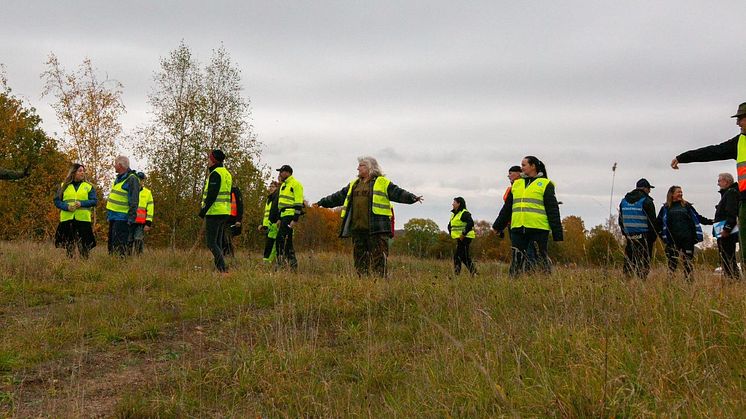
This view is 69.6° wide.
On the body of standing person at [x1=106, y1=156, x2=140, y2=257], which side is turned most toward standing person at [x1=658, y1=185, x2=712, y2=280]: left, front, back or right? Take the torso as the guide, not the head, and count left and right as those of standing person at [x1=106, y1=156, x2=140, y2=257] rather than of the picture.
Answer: left

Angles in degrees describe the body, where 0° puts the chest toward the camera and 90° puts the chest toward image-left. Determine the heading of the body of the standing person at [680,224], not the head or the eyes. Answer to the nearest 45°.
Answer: approximately 0°

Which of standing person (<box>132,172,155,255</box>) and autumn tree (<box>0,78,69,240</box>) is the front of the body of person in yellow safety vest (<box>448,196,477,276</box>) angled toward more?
the standing person
